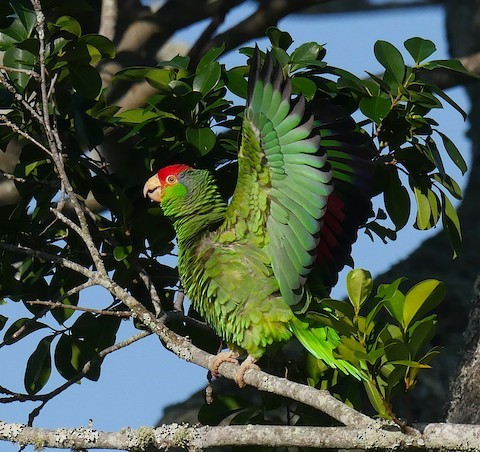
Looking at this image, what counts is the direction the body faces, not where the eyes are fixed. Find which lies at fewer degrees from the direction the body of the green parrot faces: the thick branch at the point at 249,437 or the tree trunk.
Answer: the thick branch

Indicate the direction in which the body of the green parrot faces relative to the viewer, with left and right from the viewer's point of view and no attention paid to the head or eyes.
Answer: facing to the left of the viewer
